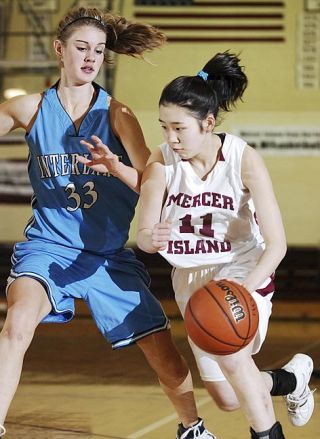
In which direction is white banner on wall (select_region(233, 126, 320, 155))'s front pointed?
toward the camera

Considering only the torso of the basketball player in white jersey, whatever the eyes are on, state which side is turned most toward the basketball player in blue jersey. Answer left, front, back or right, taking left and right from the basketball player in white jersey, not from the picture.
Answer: right

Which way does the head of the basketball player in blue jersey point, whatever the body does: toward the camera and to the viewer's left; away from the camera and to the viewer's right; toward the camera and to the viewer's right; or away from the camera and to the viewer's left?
toward the camera and to the viewer's right

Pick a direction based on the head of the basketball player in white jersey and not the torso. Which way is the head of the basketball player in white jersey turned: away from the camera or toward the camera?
toward the camera

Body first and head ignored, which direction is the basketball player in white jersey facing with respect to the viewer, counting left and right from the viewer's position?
facing the viewer and to the left of the viewer

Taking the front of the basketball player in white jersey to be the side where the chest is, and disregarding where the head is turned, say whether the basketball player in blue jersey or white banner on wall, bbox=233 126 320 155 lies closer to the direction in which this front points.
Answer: the basketball player in blue jersey

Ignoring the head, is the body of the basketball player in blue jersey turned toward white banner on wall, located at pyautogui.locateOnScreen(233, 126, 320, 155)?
no

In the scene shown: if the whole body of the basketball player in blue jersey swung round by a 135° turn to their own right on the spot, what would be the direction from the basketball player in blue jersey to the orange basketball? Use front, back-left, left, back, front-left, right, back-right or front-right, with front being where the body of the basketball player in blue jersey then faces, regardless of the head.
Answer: back

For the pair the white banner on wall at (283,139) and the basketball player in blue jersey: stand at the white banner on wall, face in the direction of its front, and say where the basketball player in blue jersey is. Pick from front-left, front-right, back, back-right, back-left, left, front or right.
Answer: front

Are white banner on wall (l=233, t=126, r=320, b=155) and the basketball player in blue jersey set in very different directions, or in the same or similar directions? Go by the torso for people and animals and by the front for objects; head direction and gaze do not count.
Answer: same or similar directions

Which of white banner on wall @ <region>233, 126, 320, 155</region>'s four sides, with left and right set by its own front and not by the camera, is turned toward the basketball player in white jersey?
front

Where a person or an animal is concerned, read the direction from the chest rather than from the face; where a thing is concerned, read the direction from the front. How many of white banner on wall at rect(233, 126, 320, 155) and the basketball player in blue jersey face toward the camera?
2

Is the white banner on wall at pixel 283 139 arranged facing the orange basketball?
yes
